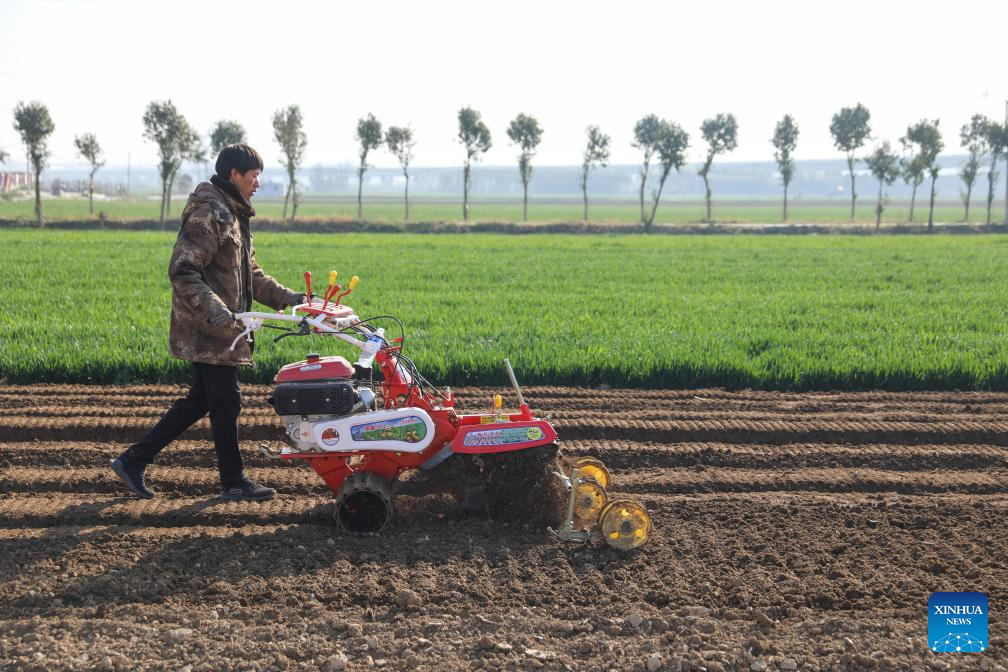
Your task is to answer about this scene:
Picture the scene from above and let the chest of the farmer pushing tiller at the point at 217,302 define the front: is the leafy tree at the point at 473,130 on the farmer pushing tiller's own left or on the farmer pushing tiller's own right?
on the farmer pushing tiller's own left

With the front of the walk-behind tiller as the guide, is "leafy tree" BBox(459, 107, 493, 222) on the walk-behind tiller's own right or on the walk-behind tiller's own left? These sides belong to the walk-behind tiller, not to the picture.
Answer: on the walk-behind tiller's own left

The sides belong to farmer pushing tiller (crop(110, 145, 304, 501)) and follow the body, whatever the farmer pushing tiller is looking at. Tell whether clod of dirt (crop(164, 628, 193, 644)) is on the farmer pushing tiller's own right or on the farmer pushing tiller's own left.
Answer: on the farmer pushing tiller's own right

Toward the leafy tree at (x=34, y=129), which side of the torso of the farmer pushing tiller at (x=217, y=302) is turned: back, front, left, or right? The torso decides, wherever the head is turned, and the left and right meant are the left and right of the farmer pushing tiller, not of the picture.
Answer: left

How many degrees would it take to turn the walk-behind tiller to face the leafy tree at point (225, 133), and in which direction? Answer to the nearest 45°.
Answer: approximately 90° to its left

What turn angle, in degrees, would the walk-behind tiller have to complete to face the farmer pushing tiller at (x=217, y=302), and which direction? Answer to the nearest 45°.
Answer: approximately 180°

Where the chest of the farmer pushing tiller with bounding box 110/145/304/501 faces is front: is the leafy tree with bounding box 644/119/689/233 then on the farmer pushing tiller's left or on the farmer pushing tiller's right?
on the farmer pushing tiller's left

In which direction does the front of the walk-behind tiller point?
to the viewer's right

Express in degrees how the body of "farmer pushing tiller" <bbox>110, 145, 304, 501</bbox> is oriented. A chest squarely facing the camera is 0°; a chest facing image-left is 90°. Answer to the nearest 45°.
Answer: approximately 270°

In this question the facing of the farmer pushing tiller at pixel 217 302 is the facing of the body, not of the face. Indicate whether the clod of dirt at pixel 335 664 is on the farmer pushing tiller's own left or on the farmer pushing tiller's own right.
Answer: on the farmer pushing tiller's own right

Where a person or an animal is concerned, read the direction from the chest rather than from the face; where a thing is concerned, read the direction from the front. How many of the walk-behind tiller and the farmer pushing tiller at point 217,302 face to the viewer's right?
2
